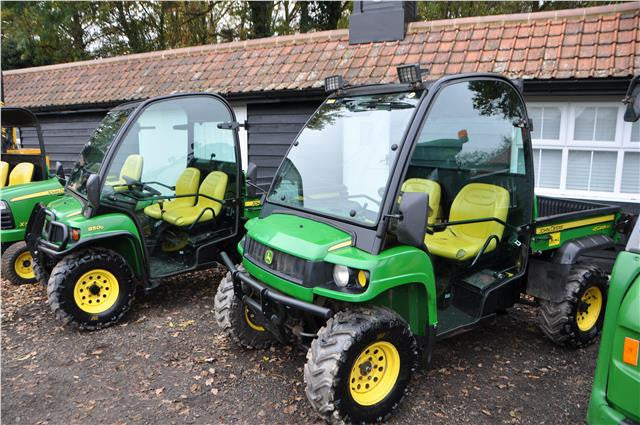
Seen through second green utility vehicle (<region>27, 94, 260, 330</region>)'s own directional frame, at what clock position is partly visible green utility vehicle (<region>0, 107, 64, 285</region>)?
partly visible green utility vehicle (<region>0, 107, 64, 285</region>) is roughly at 3 o'clock from second green utility vehicle (<region>27, 94, 260, 330</region>).

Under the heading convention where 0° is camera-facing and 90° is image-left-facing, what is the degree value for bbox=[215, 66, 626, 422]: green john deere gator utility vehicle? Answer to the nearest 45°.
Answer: approximately 45°

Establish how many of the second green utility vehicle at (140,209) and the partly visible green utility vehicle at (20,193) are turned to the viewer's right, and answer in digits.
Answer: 0

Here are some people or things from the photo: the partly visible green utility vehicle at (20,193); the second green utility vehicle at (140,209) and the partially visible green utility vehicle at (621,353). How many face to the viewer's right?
0

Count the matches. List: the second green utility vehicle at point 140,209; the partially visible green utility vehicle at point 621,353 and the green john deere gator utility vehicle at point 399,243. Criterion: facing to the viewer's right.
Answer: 0

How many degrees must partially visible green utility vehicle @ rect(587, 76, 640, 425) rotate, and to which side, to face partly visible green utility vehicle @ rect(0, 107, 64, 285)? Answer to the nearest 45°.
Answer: approximately 45° to its right

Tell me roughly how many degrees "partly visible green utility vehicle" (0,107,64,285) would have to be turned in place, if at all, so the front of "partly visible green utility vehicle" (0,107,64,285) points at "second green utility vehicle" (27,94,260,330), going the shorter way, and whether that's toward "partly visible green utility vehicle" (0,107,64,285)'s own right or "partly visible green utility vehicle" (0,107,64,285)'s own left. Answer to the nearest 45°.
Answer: approximately 90° to "partly visible green utility vehicle" (0,107,64,285)'s own left

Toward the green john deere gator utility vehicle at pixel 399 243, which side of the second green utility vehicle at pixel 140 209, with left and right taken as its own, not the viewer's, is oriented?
left

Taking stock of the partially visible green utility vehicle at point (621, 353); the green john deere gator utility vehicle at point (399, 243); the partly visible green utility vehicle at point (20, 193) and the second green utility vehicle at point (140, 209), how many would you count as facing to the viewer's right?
0

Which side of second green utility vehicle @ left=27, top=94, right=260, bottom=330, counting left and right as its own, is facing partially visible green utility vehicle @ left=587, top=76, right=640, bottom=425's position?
left

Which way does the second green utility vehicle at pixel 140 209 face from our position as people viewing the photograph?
facing the viewer and to the left of the viewer

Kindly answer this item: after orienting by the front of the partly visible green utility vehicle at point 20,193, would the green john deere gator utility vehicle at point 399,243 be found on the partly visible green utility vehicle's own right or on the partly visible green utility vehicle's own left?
on the partly visible green utility vehicle's own left

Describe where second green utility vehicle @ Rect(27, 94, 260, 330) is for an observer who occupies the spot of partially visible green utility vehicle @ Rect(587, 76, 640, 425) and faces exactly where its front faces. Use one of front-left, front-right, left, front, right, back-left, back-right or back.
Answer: front-right
